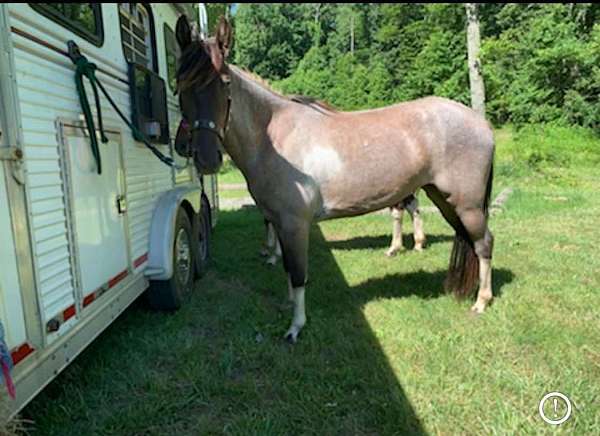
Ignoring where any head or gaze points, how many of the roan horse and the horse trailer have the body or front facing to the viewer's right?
0

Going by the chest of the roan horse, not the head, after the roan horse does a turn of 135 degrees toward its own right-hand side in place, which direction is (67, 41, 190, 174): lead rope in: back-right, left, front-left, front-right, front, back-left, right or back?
back-left

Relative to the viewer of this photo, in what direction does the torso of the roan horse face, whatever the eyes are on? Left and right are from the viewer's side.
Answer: facing the viewer and to the left of the viewer
